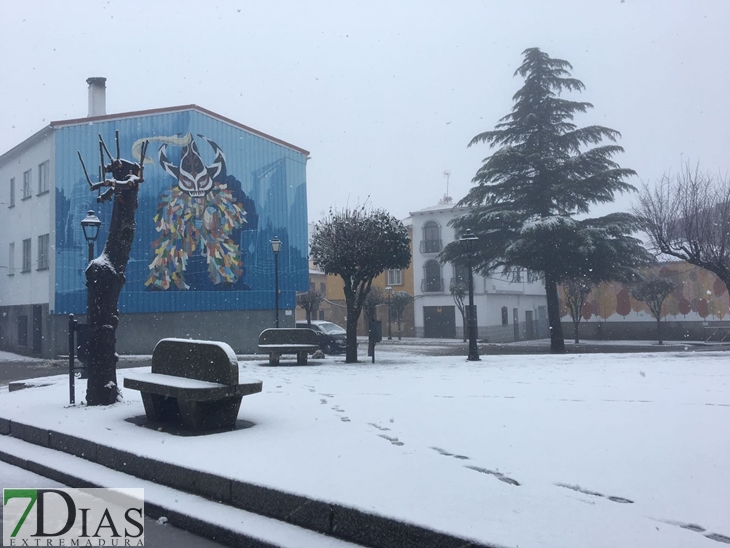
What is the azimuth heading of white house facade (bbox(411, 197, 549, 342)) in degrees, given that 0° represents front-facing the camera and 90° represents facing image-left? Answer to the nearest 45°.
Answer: approximately 0°

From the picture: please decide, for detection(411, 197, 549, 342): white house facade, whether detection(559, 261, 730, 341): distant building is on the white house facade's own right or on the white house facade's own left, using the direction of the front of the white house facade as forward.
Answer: on the white house facade's own left

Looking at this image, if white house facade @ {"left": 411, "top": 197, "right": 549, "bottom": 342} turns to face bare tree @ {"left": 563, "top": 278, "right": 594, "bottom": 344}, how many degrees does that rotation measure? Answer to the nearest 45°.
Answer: approximately 45° to its left

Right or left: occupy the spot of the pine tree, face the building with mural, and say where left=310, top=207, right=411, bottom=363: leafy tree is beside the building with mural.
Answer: left

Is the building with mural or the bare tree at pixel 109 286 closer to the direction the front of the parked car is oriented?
the bare tree

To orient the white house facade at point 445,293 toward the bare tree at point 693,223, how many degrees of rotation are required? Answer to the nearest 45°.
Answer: approximately 45° to its left

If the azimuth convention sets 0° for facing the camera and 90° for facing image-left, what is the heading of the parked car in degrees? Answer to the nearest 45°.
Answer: approximately 315°

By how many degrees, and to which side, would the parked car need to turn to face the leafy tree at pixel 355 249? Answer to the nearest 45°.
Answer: approximately 45° to its right

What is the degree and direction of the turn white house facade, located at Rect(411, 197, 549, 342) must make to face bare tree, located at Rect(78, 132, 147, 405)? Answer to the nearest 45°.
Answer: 0° — it already faces it

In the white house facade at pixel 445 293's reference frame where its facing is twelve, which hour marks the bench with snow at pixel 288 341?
The bench with snow is roughly at 12 o'clock from the white house facade.

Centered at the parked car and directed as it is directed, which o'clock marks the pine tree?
The pine tree is roughly at 11 o'clock from the parked car.

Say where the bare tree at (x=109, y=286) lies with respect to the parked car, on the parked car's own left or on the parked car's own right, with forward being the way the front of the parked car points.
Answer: on the parked car's own right

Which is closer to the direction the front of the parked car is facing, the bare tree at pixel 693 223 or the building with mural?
the bare tree

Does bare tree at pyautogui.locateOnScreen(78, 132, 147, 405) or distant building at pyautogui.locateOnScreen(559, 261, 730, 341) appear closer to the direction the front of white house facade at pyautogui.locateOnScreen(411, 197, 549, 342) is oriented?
the bare tree
